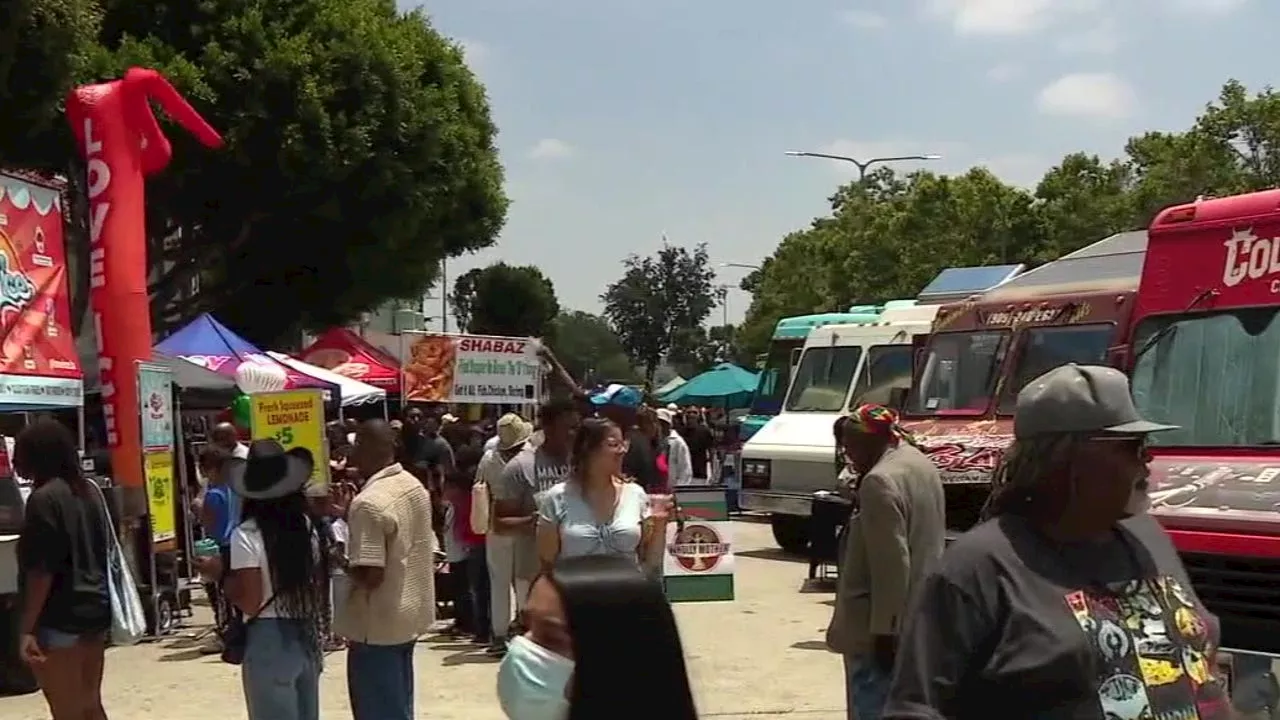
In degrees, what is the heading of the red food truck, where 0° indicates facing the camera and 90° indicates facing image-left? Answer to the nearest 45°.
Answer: approximately 45°

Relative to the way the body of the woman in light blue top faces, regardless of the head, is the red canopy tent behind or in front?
behind

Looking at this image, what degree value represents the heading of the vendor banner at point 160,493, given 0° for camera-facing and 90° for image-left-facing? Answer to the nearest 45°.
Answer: approximately 0°

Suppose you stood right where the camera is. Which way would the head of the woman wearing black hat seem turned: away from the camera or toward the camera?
away from the camera

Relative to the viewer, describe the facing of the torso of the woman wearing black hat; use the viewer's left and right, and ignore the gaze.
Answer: facing away from the viewer and to the left of the viewer

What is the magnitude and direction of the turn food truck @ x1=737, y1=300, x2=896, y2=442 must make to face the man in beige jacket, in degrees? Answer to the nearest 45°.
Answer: approximately 45° to its left

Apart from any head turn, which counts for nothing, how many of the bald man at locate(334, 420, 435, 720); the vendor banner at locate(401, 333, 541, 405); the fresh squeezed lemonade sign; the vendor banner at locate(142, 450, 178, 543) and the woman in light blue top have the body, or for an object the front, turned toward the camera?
4

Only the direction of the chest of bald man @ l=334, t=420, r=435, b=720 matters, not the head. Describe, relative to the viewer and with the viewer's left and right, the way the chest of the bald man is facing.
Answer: facing away from the viewer and to the left of the viewer
